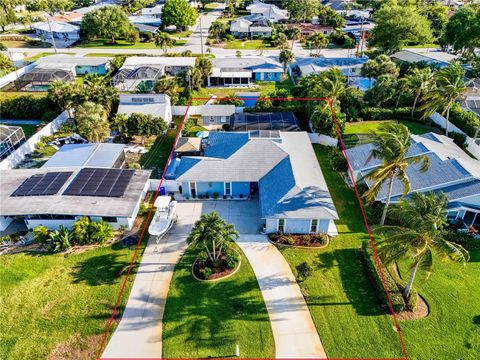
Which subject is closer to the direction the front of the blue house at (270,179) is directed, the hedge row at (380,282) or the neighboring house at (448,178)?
the hedge row

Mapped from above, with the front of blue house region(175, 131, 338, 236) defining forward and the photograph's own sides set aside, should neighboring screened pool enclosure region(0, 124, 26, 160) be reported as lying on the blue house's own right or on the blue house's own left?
on the blue house's own right

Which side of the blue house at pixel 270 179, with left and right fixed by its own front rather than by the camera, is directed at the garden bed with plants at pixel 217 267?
front

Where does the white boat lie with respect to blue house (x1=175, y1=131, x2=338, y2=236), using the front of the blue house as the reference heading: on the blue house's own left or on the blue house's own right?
on the blue house's own right

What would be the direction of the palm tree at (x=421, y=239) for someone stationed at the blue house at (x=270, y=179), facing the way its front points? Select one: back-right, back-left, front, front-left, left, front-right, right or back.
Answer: front-left

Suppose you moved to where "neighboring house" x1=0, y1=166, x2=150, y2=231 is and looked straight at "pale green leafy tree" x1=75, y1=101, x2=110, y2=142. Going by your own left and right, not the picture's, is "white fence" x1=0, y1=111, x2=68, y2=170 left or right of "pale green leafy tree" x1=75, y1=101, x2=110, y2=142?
left

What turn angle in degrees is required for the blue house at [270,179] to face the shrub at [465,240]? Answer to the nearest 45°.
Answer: approximately 90° to its left

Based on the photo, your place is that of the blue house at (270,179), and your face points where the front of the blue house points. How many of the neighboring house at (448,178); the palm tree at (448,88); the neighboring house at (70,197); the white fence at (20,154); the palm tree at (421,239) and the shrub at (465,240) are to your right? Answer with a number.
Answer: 2

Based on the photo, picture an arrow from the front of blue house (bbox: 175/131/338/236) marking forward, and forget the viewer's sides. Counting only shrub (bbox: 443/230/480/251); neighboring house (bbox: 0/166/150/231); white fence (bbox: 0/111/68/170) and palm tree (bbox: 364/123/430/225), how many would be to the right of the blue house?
2

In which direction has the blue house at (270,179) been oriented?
toward the camera

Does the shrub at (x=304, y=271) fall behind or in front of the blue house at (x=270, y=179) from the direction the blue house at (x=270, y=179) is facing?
in front

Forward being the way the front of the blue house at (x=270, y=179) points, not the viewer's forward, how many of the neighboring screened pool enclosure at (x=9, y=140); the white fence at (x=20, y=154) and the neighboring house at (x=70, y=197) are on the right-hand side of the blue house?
3

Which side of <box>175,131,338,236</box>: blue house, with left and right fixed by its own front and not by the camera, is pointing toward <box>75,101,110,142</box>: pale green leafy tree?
right

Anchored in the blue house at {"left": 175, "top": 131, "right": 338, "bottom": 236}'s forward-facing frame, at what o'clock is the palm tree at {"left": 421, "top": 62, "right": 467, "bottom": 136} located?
The palm tree is roughly at 8 o'clock from the blue house.

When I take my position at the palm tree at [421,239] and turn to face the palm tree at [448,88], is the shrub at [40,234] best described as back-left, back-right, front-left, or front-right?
back-left

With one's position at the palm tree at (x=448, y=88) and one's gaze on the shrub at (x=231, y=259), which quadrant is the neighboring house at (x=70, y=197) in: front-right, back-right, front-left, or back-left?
front-right

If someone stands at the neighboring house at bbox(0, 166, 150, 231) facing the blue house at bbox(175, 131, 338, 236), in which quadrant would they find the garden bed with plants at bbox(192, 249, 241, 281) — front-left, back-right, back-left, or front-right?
front-right

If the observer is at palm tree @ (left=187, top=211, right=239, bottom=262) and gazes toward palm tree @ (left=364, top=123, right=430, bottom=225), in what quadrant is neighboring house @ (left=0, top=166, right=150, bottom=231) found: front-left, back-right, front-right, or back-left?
back-left

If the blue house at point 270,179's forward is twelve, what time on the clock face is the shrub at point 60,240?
The shrub is roughly at 2 o'clock from the blue house.
